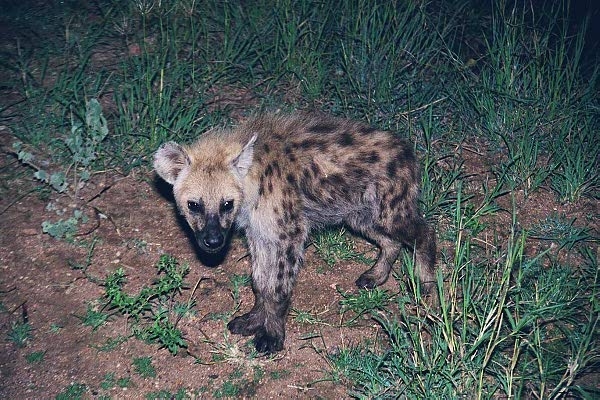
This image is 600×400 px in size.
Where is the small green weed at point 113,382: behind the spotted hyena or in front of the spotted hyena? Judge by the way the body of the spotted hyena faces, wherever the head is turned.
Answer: in front

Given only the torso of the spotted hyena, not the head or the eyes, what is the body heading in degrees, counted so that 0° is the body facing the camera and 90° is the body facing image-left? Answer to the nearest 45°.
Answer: approximately 45°

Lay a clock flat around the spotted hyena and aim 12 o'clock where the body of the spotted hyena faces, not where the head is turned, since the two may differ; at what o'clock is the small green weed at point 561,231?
The small green weed is roughly at 7 o'clock from the spotted hyena.

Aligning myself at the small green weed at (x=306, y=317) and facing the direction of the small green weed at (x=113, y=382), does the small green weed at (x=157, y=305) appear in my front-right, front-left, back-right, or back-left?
front-right

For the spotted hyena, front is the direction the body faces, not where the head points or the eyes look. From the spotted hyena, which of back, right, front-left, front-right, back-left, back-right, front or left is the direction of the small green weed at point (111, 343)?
front

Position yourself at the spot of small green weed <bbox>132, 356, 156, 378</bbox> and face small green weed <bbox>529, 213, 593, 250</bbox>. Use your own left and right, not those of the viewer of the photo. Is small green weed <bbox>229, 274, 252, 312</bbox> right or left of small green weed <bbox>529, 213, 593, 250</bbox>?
left

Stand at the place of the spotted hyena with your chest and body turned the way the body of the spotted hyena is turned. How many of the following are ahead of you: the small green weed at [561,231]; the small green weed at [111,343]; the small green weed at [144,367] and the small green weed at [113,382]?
3

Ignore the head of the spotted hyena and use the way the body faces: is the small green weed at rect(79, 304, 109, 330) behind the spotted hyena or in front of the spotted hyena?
in front

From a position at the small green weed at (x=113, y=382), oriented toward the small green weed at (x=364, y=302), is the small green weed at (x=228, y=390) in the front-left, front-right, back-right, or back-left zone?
front-right

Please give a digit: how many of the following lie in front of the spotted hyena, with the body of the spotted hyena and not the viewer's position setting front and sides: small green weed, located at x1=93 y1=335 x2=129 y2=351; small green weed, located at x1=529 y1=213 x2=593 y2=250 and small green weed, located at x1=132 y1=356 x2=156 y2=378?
2

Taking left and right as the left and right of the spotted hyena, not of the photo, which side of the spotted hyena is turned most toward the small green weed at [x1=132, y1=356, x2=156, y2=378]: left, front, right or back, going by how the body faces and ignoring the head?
front

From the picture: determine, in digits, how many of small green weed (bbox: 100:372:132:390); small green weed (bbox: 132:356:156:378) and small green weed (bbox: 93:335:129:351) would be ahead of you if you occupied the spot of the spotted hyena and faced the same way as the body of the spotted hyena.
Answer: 3

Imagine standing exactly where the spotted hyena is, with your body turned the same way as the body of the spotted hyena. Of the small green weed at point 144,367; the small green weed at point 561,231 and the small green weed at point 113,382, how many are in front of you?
2

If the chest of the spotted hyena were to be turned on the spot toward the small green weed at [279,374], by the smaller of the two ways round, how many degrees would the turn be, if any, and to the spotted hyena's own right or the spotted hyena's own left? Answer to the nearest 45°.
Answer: approximately 45° to the spotted hyena's own left

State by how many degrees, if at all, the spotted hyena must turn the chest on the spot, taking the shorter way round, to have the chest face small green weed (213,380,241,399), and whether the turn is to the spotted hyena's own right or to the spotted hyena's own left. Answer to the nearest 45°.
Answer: approximately 45° to the spotted hyena's own left

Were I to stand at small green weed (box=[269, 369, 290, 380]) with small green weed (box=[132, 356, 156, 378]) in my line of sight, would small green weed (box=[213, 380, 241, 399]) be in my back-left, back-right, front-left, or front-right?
front-left
